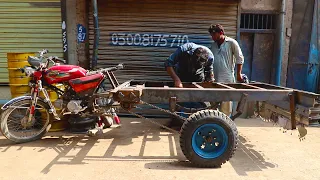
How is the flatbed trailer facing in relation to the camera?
to the viewer's left

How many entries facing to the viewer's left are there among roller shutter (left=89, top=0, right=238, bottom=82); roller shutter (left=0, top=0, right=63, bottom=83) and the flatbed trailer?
1

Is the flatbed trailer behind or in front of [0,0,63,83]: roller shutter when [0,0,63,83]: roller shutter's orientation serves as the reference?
in front

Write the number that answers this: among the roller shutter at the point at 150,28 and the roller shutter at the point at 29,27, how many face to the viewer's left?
0

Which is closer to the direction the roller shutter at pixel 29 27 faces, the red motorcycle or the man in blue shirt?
the red motorcycle

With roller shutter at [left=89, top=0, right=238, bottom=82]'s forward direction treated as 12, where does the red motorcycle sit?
The red motorcycle is roughly at 1 o'clock from the roller shutter.

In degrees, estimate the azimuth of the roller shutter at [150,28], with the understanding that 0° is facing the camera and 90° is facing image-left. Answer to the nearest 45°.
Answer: approximately 0°

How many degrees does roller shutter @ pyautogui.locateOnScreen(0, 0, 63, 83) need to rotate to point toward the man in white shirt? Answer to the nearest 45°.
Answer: approximately 45° to its left

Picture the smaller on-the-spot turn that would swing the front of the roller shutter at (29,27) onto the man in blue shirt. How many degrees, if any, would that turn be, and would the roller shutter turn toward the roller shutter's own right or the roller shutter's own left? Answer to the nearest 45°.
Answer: approximately 45° to the roller shutter's own left
